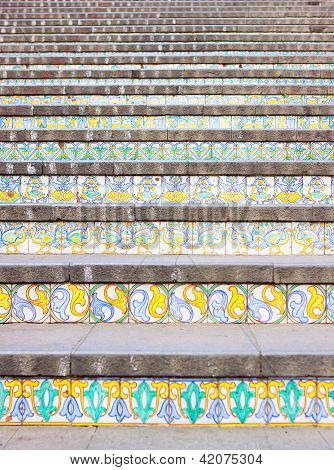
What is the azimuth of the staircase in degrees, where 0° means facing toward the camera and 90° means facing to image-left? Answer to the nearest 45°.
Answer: approximately 0°
